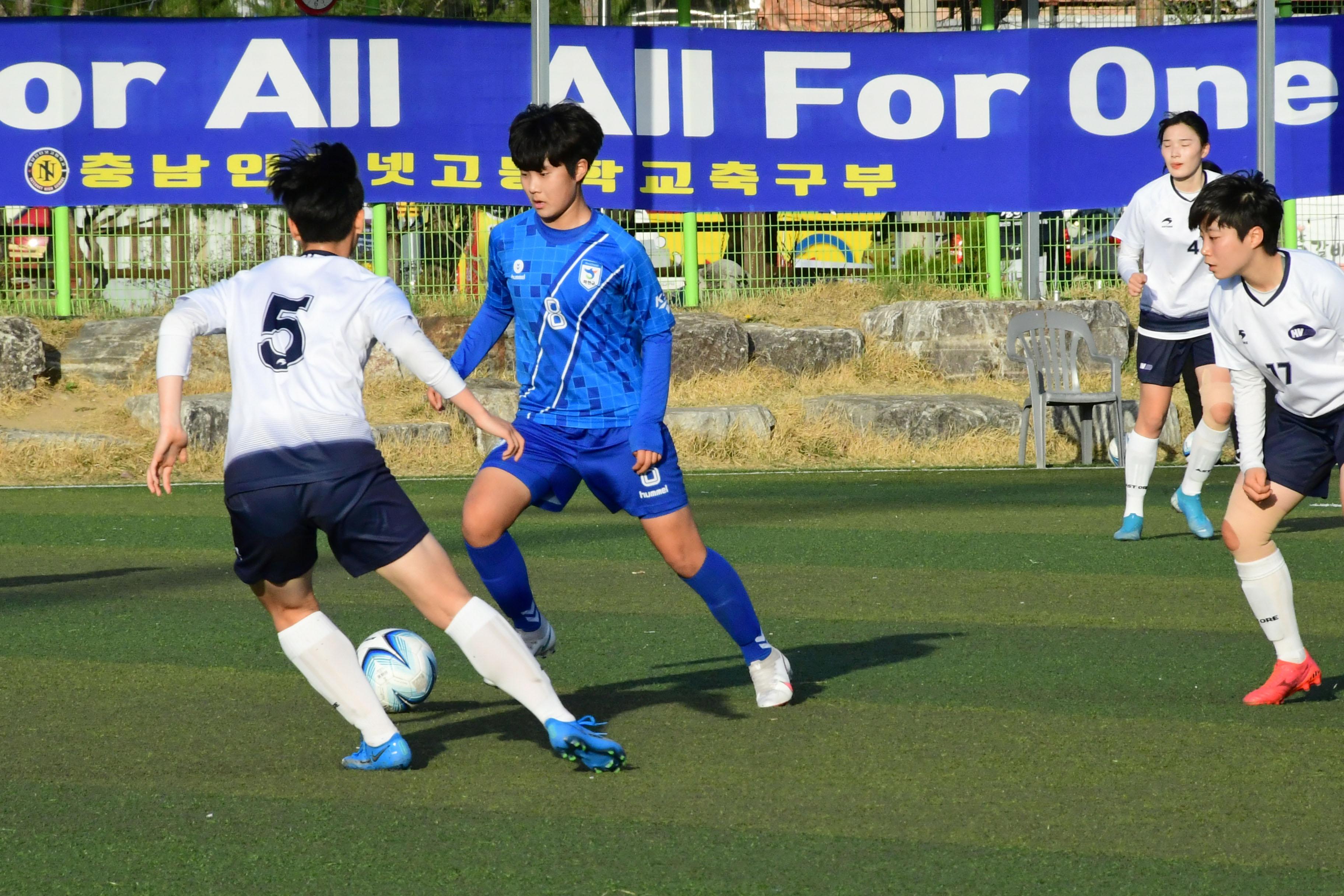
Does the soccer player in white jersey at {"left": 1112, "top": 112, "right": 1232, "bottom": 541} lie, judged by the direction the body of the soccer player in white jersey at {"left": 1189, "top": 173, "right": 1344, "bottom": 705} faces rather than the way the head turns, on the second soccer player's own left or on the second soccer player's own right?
on the second soccer player's own right

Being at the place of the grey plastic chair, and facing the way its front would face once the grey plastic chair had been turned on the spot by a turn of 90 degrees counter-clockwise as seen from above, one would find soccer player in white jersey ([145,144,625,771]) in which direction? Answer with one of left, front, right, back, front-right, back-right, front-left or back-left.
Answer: back-right

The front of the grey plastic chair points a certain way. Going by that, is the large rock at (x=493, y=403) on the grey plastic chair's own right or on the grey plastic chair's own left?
on the grey plastic chair's own right

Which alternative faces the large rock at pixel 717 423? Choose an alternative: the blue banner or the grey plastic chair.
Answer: the blue banner

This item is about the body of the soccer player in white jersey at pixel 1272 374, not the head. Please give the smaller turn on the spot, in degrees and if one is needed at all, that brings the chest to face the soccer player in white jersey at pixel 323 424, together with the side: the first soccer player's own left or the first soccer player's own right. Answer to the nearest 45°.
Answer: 0° — they already face them

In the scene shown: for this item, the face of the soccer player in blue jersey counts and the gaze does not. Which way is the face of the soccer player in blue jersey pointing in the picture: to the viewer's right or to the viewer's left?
to the viewer's left

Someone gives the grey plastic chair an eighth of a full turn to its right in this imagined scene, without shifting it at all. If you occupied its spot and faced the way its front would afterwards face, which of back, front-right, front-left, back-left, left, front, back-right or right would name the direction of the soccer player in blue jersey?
front

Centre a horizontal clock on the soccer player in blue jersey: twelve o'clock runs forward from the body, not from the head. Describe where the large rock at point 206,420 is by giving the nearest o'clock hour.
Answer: The large rock is roughly at 4 o'clock from the soccer player in blue jersey.

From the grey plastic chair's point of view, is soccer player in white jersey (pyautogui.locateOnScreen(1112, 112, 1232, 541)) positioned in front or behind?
in front

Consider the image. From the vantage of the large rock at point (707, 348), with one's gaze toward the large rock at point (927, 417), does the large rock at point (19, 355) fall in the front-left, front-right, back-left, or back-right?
back-right

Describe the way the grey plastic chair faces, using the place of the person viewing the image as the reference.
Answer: facing the viewer and to the right of the viewer

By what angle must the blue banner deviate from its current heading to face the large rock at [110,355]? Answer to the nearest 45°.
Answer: approximately 90° to its right

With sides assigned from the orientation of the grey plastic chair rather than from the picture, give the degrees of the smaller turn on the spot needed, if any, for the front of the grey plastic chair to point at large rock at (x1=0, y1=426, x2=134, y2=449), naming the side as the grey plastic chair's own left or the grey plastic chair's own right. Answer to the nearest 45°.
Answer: approximately 135° to the grey plastic chair's own right

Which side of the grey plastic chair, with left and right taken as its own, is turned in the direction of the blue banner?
back

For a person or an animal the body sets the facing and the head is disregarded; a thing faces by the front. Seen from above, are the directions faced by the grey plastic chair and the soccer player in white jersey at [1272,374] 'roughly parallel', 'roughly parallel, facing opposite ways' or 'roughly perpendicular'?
roughly perpendicular
